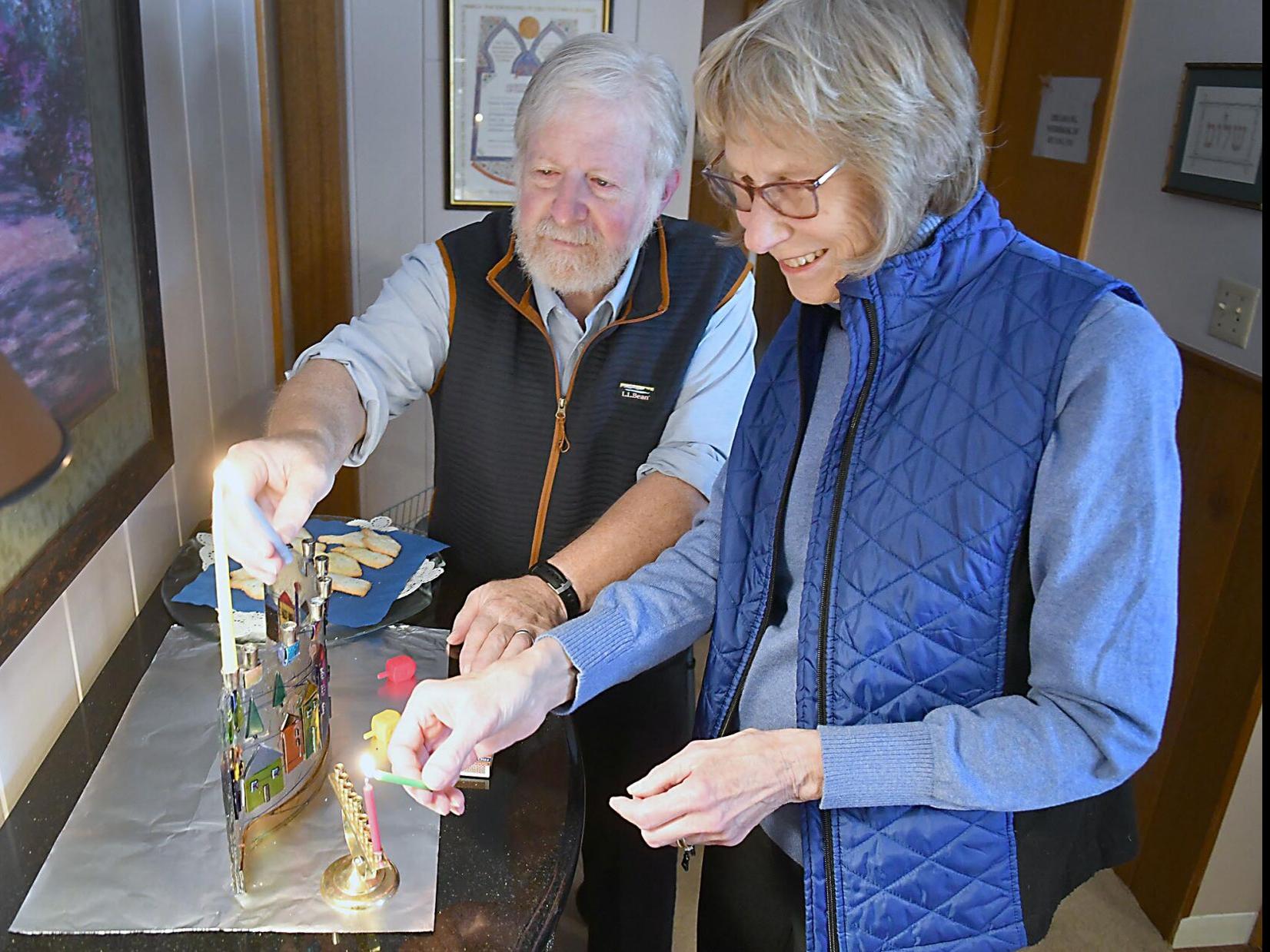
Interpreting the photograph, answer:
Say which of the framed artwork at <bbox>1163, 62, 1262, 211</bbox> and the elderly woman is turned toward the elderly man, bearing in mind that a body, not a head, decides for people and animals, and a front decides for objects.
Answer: the framed artwork

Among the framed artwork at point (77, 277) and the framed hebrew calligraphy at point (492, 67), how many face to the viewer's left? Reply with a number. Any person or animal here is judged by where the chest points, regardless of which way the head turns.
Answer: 0

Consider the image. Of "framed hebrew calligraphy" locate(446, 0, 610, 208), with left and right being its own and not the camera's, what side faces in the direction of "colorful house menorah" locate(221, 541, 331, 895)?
front

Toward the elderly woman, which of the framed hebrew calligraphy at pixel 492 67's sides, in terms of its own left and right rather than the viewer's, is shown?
front

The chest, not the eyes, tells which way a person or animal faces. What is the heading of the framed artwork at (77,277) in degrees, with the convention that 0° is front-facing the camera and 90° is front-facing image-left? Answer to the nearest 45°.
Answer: approximately 315°

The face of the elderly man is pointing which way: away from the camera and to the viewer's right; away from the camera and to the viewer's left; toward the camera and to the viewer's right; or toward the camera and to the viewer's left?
toward the camera and to the viewer's left

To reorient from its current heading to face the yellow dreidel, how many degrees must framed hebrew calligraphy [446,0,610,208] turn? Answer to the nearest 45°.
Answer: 0° — it already faces it

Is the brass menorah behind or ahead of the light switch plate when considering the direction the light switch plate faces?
ahead

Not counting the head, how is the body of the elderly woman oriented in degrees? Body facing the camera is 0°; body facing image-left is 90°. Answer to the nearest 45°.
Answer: approximately 45°

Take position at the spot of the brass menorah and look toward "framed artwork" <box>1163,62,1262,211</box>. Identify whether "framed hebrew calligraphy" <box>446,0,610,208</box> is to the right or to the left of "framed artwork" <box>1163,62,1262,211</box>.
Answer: left

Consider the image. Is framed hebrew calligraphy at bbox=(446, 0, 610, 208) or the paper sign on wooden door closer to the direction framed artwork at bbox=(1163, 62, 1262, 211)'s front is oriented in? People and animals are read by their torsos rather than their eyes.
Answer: the framed hebrew calligraphy

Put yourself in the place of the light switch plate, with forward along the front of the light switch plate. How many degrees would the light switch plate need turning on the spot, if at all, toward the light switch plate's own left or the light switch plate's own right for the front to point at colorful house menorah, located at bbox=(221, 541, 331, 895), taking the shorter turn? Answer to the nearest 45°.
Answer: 0° — it already faces it

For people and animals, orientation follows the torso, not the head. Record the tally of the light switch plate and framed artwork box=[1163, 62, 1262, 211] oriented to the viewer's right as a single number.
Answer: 0

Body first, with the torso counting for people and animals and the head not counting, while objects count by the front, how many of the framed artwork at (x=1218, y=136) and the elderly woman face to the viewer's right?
0

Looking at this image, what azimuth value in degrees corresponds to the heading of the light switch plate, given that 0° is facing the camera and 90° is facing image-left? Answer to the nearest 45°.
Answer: approximately 45°

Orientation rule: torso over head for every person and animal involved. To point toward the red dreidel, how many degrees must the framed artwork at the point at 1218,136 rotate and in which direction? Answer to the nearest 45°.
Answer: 0° — it already faces it
